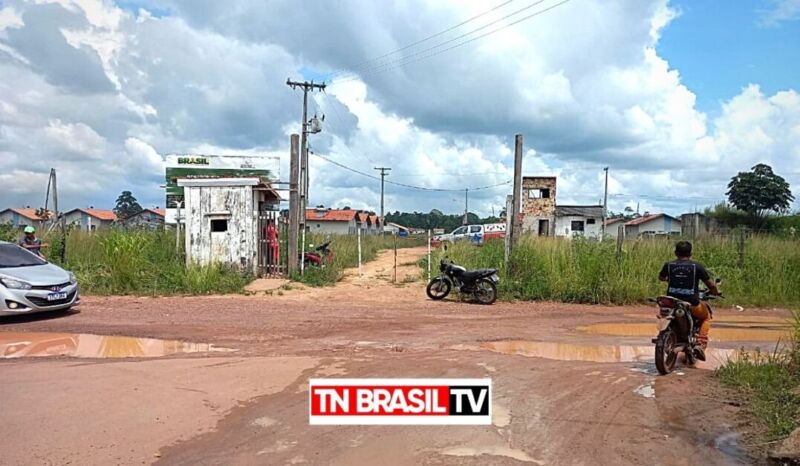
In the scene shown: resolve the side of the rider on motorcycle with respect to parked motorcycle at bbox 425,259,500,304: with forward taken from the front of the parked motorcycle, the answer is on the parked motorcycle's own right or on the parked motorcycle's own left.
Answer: on the parked motorcycle's own left

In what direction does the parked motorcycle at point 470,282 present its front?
to the viewer's left

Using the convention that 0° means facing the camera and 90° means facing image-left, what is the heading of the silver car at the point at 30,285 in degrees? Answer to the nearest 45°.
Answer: approximately 315°

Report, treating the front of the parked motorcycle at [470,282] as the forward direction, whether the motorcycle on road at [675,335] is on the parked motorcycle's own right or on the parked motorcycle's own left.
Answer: on the parked motorcycle's own left

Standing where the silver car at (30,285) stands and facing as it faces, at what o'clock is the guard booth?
The guard booth is roughly at 9 o'clock from the silver car.

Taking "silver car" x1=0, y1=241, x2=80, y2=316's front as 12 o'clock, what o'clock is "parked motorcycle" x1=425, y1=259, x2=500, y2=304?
The parked motorcycle is roughly at 11 o'clock from the silver car.

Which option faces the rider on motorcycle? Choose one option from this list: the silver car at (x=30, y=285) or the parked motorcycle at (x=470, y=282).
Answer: the silver car

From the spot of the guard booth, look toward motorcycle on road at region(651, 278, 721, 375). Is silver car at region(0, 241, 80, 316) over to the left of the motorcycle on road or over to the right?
right

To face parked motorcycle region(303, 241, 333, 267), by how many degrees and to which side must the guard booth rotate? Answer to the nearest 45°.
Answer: approximately 45° to its left
